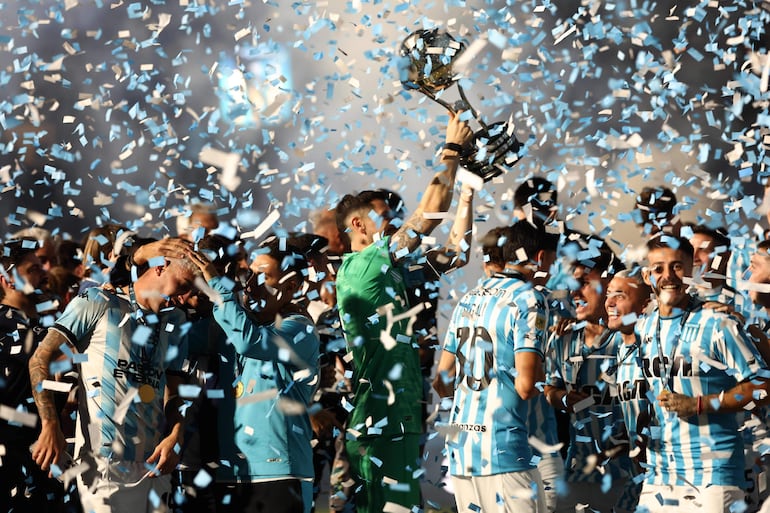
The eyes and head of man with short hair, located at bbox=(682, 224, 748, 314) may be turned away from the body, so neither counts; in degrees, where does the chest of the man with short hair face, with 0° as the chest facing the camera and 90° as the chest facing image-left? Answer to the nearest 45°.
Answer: approximately 45°

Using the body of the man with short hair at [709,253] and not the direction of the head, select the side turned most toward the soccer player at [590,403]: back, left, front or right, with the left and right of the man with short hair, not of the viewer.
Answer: front

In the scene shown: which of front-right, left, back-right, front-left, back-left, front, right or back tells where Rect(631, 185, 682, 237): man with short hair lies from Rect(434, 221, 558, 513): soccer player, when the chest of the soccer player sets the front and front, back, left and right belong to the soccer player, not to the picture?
front

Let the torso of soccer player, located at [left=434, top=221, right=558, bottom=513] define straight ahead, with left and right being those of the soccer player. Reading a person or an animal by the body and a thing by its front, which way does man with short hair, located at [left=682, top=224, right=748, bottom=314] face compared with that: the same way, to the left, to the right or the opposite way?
the opposite way

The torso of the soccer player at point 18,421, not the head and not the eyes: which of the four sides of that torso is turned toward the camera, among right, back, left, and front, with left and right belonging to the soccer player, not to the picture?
right

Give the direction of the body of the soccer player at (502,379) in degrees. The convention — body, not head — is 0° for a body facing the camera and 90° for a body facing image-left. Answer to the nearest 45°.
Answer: approximately 225°

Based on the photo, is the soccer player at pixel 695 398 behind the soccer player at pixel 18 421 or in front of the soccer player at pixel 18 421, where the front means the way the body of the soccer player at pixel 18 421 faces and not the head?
in front

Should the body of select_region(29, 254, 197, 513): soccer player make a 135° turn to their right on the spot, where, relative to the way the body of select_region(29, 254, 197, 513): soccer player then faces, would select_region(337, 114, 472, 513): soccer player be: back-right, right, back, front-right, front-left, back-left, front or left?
back

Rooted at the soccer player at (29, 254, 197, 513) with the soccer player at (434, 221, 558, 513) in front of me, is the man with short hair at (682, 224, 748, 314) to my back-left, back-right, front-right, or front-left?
front-left

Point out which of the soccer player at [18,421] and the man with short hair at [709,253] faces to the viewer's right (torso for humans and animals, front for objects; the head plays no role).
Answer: the soccer player

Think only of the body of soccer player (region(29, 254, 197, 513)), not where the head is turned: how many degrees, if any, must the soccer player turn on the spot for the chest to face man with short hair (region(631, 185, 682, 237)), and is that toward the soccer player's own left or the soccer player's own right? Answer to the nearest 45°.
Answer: approximately 45° to the soccer player's own left
